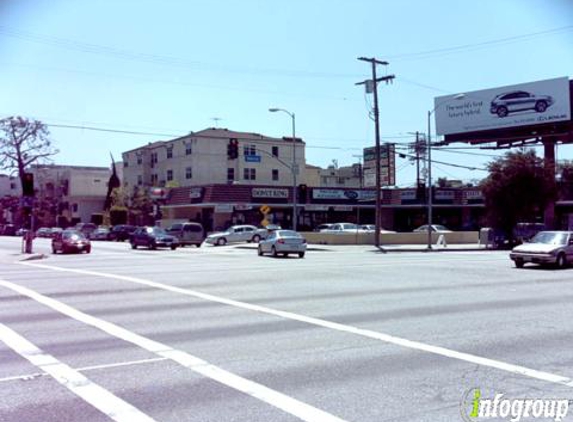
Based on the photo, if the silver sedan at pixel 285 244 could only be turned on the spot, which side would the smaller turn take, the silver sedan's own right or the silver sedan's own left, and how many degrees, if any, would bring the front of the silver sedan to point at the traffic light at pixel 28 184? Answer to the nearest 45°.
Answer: approximately 45° to the silver sedan's own left

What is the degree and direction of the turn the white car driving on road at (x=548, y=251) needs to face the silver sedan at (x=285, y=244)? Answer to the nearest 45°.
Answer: approximately 45° to its right

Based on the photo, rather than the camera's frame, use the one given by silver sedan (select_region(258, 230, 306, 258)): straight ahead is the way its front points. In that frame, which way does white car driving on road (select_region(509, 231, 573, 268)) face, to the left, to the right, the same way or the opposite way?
to the left

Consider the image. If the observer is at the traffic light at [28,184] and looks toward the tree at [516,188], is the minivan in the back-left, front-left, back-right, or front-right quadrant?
front-left

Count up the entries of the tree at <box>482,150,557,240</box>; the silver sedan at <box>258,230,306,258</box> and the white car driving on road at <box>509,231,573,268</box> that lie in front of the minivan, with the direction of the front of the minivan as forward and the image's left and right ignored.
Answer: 0

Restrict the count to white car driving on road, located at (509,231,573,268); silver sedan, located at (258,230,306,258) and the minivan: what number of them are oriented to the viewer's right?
0

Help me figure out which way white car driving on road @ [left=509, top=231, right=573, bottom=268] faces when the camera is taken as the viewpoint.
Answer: facing the viewer and to the left of the viewer

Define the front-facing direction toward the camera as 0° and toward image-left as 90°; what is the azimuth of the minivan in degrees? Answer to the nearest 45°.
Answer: approximately 135°

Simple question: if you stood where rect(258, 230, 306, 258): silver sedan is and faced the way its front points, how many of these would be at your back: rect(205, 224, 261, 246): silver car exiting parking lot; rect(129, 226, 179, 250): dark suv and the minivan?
0

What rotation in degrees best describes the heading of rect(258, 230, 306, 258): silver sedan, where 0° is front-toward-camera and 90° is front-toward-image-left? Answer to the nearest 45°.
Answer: approximately 135°

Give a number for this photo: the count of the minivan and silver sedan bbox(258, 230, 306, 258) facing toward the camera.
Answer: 0

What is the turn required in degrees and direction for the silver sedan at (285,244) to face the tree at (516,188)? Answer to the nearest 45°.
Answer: approximately 90° to its right
